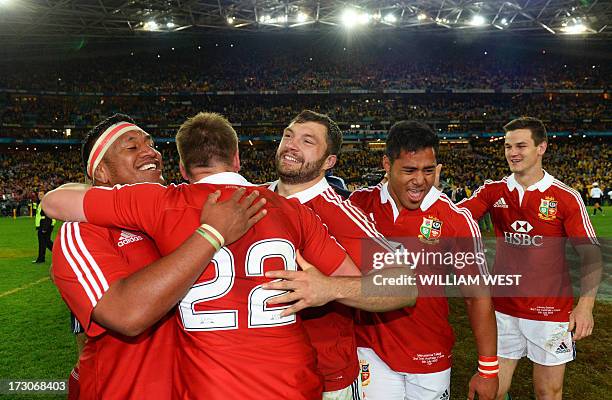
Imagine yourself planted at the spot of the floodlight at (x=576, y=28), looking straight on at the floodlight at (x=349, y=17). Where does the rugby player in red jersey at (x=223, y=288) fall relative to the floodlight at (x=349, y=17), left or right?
left

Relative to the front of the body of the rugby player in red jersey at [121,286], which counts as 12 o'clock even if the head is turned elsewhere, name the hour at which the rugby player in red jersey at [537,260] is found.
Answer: the rugby player in red jersey at [537,260] is roughly at 10 o'clock from the rugby player in red jersey at [121,286].

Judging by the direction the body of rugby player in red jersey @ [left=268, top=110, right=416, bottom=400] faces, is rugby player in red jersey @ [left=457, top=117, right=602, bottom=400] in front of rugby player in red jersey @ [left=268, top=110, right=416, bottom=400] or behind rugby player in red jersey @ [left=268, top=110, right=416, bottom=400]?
behind

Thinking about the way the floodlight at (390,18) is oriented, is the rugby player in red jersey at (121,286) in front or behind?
in front

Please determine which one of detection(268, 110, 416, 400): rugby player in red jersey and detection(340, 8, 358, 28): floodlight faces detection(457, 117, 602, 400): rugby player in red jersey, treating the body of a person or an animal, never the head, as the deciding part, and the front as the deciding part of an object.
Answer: the floodlight

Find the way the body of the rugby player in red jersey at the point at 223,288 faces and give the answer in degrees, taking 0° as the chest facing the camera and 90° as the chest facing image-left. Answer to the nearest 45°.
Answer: approximately 180°

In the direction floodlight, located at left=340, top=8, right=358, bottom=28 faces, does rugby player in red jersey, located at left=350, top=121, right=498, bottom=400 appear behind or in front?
in front

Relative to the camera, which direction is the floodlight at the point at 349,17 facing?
toward the camera

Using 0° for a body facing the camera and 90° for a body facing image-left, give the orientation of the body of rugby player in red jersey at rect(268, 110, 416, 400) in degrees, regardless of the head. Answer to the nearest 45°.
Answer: approximately 45°

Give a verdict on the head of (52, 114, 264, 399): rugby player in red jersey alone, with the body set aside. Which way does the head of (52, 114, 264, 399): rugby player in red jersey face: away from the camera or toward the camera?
toward the camera

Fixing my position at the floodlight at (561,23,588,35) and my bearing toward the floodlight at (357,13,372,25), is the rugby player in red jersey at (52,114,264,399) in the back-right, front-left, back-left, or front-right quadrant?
front-left

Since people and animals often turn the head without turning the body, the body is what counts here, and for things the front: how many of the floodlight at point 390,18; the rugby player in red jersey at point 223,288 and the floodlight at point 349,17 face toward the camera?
2

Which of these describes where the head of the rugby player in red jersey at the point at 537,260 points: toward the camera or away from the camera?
toward the camera

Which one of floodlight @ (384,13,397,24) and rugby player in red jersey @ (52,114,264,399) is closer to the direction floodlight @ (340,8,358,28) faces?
the rugby player in red jersey
